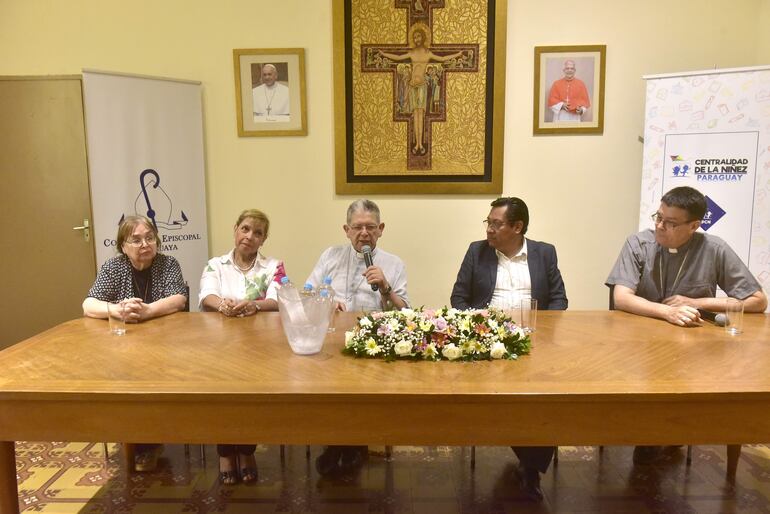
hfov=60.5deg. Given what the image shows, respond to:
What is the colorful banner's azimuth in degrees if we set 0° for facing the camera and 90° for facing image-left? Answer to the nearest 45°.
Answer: approximately 0°

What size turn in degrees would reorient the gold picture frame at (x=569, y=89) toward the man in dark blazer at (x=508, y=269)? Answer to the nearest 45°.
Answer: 0° — it already faces them

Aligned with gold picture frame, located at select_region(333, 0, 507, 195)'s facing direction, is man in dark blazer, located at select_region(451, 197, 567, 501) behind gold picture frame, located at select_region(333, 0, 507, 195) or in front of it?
in front

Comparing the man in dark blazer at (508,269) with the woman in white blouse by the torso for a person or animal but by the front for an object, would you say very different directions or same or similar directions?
same or similar directions

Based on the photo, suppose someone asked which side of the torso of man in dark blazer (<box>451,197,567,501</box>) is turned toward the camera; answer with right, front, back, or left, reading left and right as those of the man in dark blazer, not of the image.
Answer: front

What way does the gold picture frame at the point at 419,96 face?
toward the camera

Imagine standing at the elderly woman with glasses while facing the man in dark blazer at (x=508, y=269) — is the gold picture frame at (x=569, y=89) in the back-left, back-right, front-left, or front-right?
front-left

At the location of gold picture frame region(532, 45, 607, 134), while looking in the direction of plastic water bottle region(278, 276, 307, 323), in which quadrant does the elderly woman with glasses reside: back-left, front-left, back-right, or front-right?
front-right

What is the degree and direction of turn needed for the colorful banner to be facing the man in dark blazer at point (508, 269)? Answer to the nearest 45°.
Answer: approximately 45° to its right

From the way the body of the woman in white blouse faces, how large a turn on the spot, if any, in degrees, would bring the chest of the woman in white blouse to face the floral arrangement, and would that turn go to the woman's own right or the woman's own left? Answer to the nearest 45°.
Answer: approximately 45° to the woman's own left

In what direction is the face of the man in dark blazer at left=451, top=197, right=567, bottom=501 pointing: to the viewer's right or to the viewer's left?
to the viewer's left

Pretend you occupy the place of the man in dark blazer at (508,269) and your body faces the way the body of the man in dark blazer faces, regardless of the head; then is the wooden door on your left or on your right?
on your right

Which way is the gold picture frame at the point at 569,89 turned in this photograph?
toward the camera

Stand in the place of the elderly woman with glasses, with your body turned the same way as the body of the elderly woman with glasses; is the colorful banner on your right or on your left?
on your left

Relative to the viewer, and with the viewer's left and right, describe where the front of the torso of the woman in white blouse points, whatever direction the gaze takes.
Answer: facing the viewer
